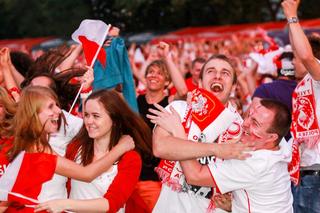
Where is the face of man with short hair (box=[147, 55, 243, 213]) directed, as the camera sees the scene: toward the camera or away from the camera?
toward the camera

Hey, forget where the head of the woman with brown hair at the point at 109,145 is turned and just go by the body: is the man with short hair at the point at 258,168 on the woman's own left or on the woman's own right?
on the woman's own left

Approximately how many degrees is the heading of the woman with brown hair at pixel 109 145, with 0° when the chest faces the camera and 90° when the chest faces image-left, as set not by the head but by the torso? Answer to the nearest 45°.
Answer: approximately 45°

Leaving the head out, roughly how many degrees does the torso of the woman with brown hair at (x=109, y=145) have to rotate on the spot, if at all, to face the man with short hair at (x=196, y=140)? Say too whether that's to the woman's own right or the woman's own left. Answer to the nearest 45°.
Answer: approximately 135° to the woman's own left

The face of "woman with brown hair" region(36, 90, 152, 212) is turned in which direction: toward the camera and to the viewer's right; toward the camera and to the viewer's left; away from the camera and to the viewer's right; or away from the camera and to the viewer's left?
toward the camera and to the viewer's left

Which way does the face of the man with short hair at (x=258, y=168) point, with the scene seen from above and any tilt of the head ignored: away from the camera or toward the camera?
toward the camera
